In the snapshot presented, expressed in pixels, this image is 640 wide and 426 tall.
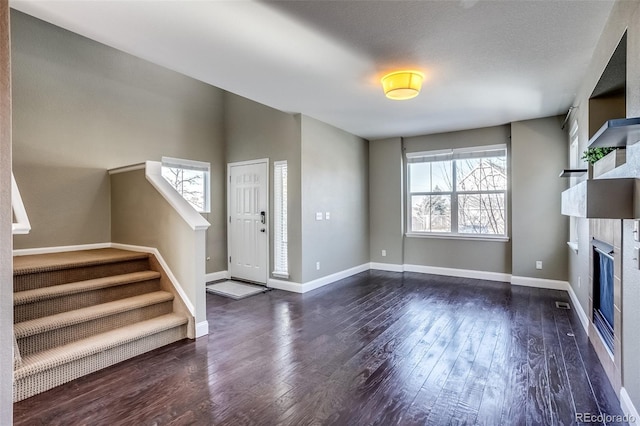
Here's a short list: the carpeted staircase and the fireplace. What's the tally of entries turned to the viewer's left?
1

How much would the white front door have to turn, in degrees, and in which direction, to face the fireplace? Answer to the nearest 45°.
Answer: approximately 90° to its left

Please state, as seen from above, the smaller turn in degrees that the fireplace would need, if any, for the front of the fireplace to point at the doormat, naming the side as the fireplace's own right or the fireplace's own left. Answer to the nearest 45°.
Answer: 0° — it already faces it

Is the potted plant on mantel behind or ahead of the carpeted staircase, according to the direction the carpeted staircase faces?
ahead

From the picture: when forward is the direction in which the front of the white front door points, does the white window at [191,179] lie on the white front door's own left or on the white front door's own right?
on the white front door's own right

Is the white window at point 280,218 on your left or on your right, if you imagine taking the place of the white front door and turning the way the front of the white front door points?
on your left

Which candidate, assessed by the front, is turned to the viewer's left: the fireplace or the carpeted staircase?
the fireplace

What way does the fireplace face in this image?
to the viewer's left

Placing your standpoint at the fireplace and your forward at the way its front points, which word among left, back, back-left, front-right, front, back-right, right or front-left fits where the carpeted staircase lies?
front-left

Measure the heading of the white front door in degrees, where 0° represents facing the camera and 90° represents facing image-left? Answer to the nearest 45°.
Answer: approximately 45°

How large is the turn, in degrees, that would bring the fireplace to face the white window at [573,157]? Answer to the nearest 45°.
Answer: approximately 90° to its right

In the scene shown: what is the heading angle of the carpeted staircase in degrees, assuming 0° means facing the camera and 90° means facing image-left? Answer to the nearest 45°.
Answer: approximately 315°

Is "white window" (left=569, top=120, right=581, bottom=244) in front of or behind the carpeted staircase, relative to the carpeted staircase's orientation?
in front
